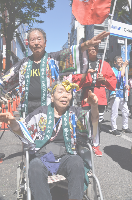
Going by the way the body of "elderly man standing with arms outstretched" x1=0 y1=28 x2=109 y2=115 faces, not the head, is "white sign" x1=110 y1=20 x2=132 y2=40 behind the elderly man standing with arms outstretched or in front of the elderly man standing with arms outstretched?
behind

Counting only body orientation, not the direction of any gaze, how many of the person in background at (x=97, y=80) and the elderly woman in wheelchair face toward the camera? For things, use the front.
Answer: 2

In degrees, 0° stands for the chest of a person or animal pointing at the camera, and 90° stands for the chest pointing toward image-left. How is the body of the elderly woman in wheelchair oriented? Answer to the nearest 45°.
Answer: approximately 0°

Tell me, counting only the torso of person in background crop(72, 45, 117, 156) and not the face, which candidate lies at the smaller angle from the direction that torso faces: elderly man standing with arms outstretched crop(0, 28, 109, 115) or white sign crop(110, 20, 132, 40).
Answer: the elderly man standing with arms outstretched

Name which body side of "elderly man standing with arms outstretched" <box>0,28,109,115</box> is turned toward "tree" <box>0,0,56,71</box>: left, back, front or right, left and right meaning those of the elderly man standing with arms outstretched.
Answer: back

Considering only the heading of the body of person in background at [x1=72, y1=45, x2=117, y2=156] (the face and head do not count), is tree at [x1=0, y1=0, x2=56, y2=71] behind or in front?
behind

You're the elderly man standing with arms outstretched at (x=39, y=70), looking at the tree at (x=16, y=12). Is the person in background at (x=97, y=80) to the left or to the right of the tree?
right
